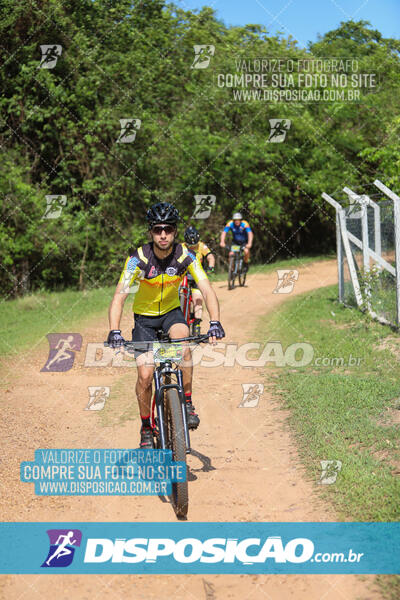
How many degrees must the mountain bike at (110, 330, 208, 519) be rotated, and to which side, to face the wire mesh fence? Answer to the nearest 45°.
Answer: approximately 135° to its left

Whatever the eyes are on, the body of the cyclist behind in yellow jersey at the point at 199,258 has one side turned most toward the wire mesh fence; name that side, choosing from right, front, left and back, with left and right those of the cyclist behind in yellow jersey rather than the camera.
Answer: left

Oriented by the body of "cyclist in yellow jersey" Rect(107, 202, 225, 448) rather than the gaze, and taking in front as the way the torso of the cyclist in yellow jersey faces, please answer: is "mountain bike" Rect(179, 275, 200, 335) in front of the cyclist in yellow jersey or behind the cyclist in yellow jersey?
behind

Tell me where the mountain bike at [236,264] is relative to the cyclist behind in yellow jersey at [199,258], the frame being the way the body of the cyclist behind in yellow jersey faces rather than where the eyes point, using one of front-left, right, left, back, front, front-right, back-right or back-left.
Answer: back

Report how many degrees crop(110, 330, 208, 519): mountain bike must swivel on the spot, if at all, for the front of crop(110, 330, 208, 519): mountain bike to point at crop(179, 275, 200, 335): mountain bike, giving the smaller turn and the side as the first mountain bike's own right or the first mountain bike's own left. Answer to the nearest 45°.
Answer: approximately 180°
